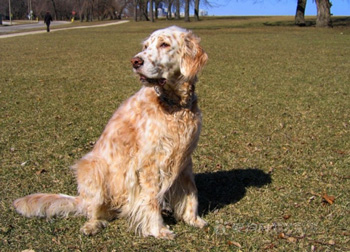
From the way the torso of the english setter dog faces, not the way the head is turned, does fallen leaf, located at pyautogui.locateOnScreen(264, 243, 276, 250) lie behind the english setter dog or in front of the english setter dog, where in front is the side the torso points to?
in front

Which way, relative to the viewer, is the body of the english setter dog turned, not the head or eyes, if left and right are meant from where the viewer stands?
facing the viewer and to the right of the viewer

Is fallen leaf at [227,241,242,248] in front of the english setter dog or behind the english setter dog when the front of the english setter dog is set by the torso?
in front

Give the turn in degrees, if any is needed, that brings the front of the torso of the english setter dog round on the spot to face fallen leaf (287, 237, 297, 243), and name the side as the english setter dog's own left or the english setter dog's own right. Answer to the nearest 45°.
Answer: approximately 45° to the english setter dog's own left

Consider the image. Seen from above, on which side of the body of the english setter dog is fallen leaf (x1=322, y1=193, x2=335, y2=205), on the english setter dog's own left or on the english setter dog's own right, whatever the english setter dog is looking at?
on the english setter dog's own left
